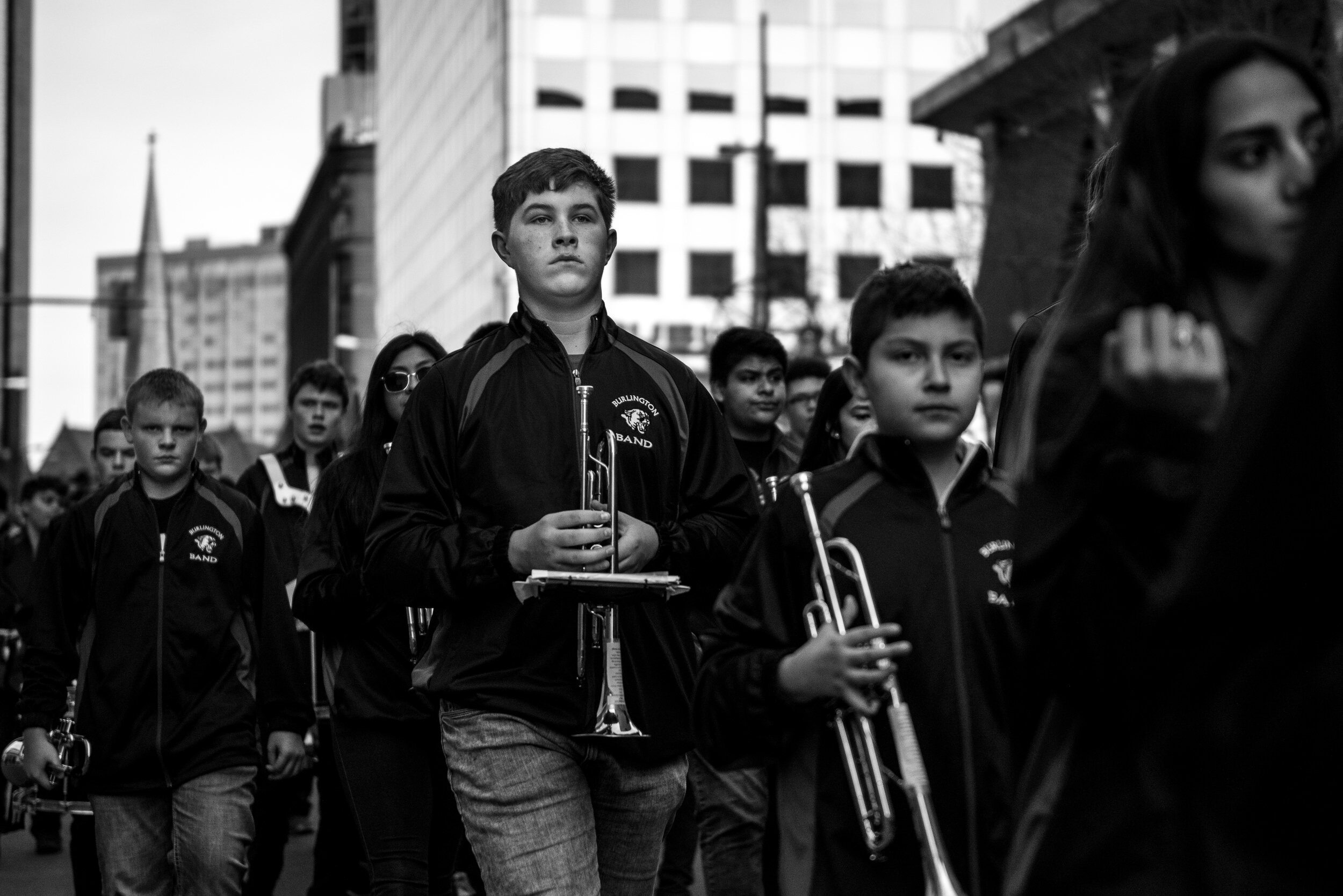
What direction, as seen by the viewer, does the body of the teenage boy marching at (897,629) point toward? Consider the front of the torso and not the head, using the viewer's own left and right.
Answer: facing the viewer and to the right of the viewer

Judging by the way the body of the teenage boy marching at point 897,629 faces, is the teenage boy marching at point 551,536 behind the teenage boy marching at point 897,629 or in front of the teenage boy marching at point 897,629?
behind

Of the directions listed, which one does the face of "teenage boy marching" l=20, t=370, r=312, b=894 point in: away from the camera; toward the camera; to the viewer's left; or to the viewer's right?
toward the camera

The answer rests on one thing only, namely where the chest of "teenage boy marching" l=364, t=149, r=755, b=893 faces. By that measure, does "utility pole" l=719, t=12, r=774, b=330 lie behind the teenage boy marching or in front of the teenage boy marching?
behind

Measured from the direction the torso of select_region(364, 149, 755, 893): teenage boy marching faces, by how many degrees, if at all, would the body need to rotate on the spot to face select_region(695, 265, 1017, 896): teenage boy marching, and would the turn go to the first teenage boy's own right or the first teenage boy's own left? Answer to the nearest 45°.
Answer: approximately 45° to the first teenage boy's own left

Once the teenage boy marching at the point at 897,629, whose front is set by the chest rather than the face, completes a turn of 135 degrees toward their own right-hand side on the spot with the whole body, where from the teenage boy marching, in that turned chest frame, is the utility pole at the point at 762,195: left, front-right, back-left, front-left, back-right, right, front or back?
right

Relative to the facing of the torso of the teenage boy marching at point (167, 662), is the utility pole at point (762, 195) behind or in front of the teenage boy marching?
behind

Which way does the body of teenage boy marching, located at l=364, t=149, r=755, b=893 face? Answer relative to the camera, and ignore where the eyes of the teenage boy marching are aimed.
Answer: toward the camera

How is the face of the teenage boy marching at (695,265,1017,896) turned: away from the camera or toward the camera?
toward the camera

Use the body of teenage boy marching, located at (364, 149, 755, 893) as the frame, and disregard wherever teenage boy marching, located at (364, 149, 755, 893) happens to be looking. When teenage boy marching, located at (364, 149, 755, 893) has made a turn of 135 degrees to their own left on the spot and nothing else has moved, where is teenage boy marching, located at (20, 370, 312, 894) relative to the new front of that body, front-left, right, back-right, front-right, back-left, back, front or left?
left

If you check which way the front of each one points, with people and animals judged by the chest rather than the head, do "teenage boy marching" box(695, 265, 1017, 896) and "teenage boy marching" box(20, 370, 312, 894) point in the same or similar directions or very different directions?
same or similar directions

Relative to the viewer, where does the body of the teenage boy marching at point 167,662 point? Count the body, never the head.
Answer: toward the camera

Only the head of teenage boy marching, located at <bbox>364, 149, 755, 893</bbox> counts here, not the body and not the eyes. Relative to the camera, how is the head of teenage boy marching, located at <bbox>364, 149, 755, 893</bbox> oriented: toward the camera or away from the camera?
toward the camera
